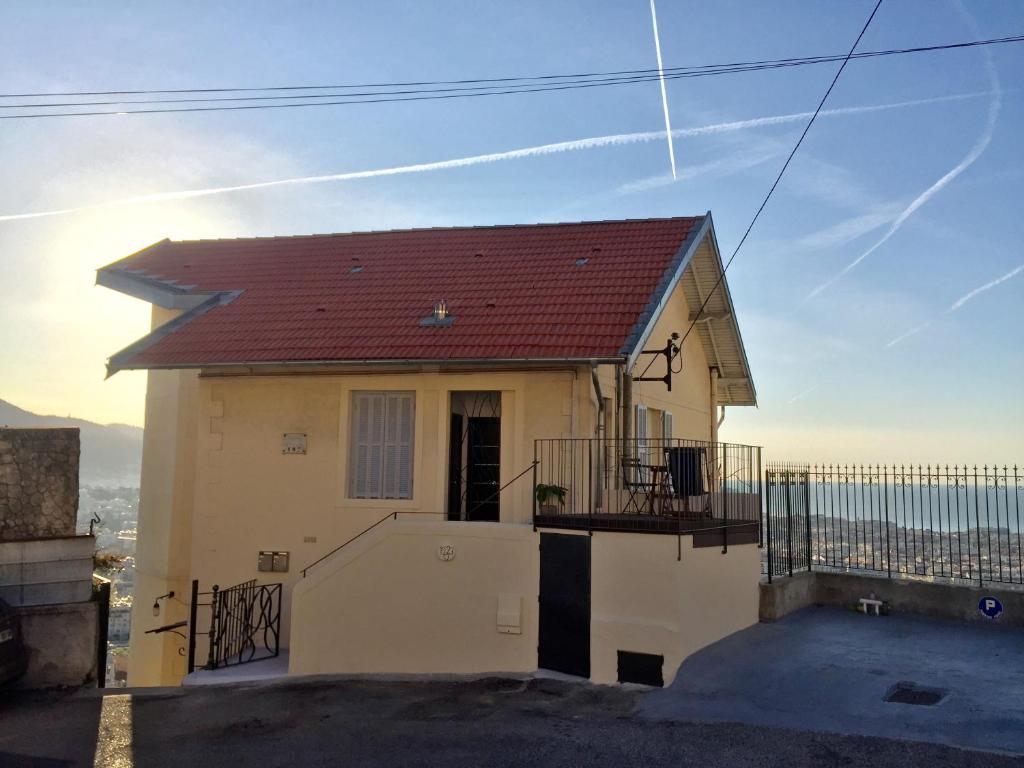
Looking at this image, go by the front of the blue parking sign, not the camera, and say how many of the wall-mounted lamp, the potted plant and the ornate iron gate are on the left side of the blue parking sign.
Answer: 0

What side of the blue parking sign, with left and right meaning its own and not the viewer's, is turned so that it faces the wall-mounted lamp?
right

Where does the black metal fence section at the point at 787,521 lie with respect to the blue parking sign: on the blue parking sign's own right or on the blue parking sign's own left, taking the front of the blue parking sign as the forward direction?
on the blue parking sign's own right

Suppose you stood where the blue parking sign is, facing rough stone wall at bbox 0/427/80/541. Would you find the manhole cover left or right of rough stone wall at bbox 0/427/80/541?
left

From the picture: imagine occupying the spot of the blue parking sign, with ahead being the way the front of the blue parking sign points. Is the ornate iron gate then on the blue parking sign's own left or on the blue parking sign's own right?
on the blue parking sign's own right

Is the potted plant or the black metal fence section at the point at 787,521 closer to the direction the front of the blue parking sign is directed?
the potted plant

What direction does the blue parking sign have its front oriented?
toward the camera

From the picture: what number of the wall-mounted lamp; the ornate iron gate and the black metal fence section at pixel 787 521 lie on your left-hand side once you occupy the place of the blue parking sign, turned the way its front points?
0

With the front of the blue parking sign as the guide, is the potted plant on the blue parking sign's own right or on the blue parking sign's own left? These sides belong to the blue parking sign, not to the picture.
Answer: on the blue parking sign's own right

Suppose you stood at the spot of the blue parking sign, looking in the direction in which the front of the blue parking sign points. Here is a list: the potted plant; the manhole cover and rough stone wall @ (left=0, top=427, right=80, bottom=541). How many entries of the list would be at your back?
0

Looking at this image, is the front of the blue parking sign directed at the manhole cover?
yes
